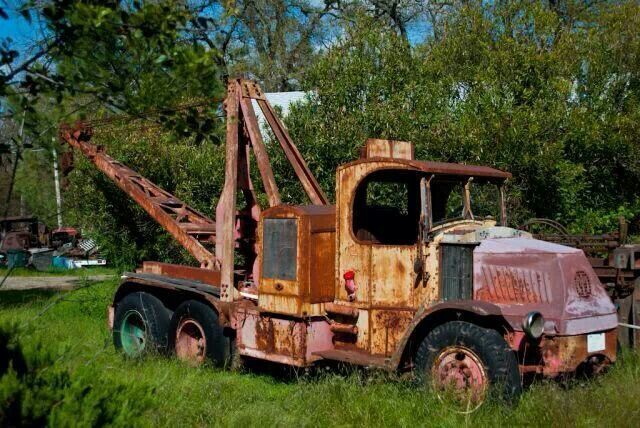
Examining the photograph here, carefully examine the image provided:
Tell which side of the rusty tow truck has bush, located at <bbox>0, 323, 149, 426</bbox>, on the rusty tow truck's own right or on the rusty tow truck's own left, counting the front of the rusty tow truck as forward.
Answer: on the rusty tow truck's own right

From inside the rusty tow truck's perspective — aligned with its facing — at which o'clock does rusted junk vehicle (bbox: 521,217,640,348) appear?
The rusted junk vehicle is roughly at 10 o'clock from the rusty tow truck.

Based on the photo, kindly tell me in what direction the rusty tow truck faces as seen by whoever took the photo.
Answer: facing the viewer and to the right of the viewer

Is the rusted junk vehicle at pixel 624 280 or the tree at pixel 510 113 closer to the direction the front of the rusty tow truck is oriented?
the rusted junk vehicle

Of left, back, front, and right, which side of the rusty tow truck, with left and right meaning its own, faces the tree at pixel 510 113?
left

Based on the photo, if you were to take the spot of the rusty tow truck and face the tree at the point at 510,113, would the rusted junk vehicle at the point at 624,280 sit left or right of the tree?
right
